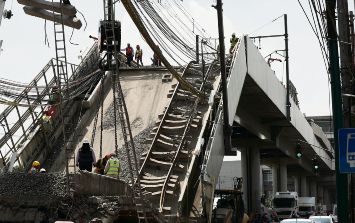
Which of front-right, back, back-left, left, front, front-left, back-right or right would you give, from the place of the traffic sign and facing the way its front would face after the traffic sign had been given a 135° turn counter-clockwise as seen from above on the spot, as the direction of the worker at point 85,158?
left

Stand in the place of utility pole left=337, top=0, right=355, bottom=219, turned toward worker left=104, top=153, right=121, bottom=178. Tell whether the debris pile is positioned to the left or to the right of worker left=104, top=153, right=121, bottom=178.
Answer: left

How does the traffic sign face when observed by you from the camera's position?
facing the viewer

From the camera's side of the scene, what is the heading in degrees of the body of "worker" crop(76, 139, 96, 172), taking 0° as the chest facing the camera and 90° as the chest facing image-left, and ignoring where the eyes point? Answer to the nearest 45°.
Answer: approximately 180°

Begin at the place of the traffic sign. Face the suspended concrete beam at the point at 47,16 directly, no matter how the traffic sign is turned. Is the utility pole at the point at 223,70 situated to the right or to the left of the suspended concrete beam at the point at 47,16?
right

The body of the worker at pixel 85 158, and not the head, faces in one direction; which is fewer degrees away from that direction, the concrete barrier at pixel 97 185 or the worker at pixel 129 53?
the worker

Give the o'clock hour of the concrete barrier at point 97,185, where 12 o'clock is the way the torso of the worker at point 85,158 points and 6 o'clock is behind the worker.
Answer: The concrete barrier is roughly at 6 o'clock from the worker.

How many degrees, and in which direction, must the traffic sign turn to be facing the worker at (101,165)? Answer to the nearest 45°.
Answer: approximately 135° to its right

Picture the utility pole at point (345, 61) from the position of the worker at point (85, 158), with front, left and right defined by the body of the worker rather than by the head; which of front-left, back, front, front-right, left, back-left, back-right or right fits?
back-right

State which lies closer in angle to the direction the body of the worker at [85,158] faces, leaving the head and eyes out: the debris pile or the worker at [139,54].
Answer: the worker

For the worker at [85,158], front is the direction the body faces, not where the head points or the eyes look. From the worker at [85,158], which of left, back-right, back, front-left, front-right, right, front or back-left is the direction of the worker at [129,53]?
front

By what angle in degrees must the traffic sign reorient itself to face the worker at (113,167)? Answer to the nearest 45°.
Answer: approximately 135° to its right
